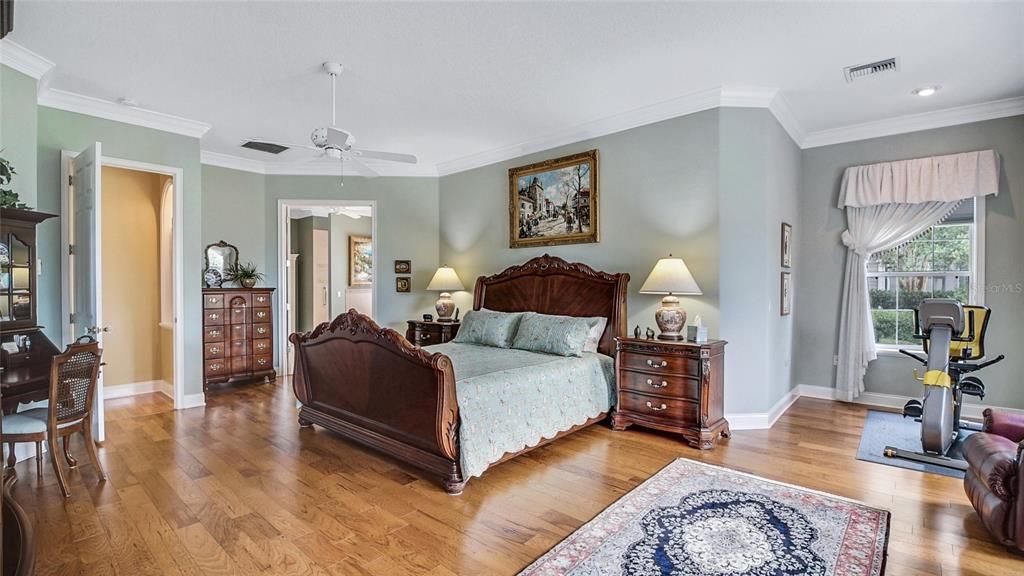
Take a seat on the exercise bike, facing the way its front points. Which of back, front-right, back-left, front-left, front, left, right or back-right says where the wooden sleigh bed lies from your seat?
front-right

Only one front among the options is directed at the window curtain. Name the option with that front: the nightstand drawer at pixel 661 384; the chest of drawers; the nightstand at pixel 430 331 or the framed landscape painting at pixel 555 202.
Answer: the chest of drawers

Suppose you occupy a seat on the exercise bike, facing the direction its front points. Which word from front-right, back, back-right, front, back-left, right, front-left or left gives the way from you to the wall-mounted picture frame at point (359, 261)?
right

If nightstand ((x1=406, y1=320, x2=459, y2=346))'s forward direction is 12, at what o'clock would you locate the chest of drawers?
The chest of drawers is roughly at 2 o'clock from the nightstand.

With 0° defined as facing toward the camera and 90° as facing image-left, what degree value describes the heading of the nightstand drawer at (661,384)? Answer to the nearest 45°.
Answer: approximately 45°

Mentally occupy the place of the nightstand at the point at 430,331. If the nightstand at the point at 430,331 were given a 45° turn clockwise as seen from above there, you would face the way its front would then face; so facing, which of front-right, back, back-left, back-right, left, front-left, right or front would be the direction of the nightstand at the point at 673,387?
back-left

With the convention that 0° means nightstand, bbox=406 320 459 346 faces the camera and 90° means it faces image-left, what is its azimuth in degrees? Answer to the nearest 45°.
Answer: approximately 45°

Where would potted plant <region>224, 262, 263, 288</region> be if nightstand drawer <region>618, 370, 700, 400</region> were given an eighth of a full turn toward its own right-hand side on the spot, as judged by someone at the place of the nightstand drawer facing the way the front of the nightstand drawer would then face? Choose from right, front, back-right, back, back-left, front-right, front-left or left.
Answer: front
